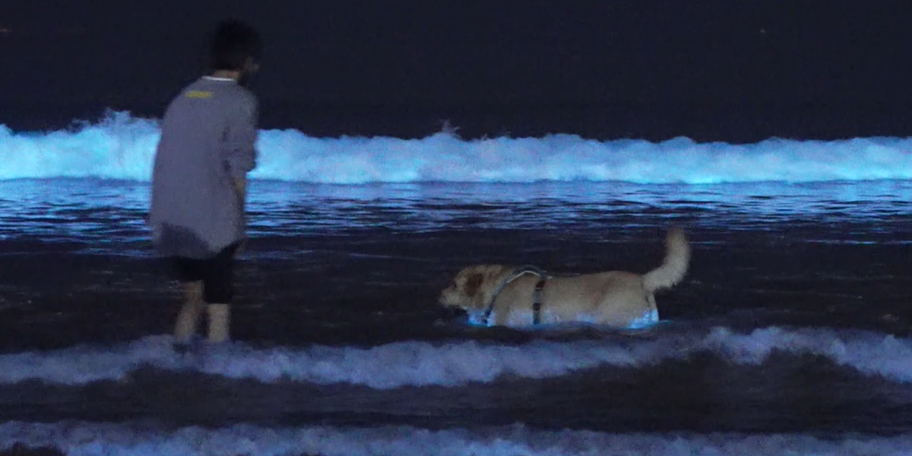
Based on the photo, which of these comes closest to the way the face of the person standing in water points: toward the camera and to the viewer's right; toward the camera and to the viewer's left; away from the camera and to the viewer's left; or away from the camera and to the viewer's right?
away from the camera and to the viewer's right

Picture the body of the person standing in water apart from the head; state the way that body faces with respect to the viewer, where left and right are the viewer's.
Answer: facing away from the viewer and to the right of the viewer
